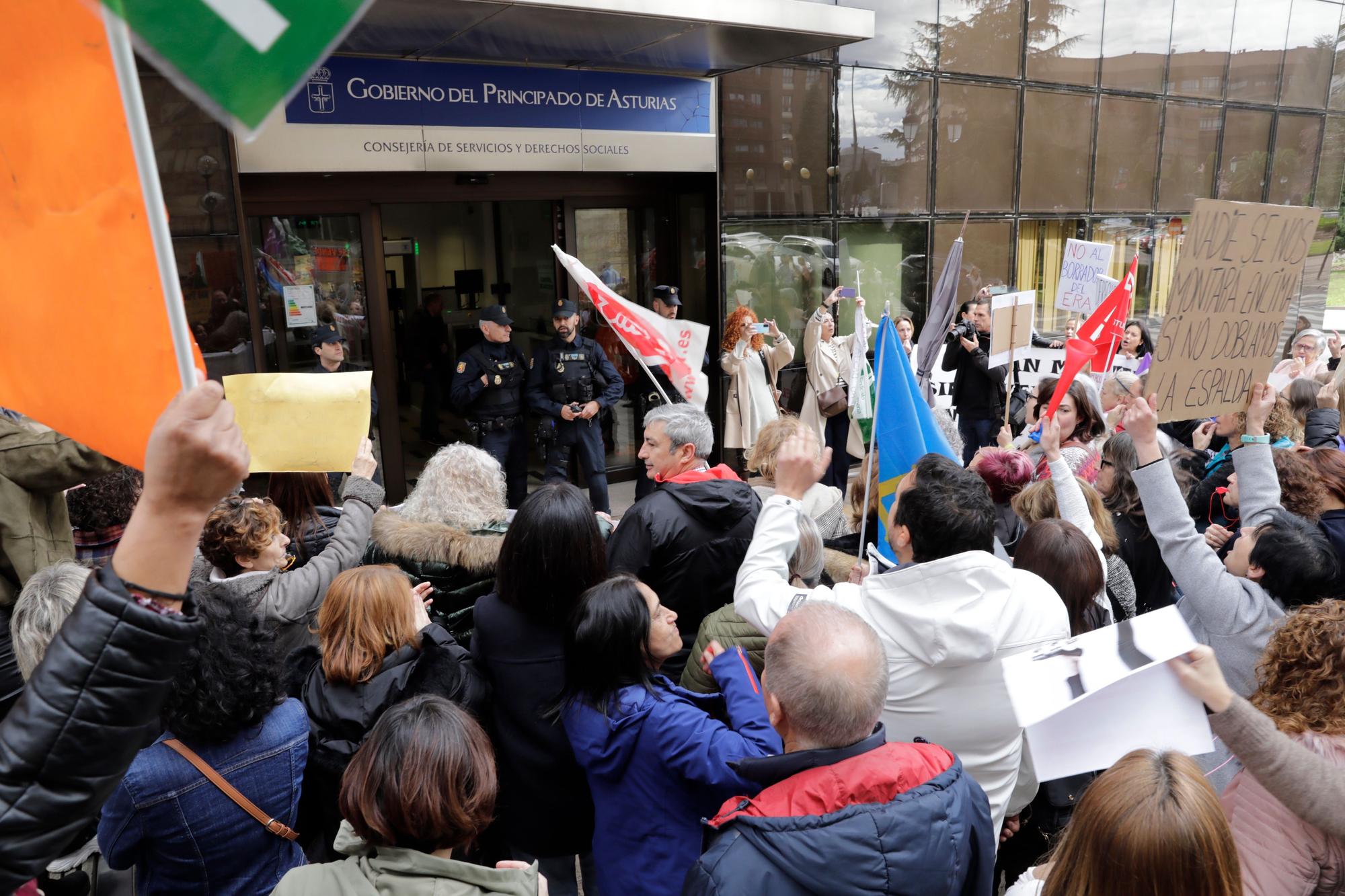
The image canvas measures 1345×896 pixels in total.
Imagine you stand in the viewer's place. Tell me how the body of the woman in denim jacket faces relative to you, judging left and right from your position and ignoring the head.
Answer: facing away from the viewer

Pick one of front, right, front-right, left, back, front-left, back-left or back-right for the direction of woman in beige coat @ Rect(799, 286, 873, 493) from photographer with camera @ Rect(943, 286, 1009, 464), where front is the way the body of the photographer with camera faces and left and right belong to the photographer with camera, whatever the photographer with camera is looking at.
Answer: front-right

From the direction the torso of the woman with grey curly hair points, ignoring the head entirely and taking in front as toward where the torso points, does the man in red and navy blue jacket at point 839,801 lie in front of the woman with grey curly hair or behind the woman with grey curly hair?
behind

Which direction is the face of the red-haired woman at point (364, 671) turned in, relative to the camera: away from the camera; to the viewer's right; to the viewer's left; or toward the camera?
away from the camera

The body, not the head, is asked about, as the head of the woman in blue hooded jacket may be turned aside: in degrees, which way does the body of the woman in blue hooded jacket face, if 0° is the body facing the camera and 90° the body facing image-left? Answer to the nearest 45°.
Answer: approximately 225°

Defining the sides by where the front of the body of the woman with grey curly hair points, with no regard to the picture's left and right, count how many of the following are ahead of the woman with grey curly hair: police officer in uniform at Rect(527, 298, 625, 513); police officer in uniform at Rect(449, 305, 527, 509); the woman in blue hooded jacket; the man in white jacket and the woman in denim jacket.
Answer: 2

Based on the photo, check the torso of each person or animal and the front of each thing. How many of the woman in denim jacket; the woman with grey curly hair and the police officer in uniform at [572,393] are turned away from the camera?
2

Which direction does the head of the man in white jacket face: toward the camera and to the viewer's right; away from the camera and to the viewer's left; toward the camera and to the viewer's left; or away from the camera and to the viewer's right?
away from the camera and to the viewer's left

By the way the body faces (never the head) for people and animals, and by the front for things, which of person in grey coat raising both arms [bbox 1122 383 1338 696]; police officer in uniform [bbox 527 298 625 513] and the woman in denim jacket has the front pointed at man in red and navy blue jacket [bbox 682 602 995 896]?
the police officer in uniform

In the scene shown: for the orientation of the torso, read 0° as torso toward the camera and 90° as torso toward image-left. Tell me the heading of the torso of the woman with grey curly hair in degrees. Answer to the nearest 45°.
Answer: approximately 180°

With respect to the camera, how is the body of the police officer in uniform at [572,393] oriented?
toward the camera

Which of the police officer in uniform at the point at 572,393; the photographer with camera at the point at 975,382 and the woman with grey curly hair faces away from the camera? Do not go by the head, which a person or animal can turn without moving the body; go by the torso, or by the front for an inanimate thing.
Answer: the woman with grey curly hair

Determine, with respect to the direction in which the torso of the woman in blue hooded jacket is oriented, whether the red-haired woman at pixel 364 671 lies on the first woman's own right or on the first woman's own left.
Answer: on the first woman's own left

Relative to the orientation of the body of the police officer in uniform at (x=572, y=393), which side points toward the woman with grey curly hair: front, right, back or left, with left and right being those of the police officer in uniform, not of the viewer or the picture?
front

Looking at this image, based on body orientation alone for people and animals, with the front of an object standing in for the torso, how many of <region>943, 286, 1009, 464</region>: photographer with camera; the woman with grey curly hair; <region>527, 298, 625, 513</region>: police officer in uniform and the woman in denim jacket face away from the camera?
2

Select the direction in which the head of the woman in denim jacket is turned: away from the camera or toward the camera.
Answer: away from the camera

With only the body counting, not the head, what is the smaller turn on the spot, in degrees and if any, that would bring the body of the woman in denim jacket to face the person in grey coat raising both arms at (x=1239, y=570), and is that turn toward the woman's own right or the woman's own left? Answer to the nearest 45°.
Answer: approximately 90° to the woman's own right
